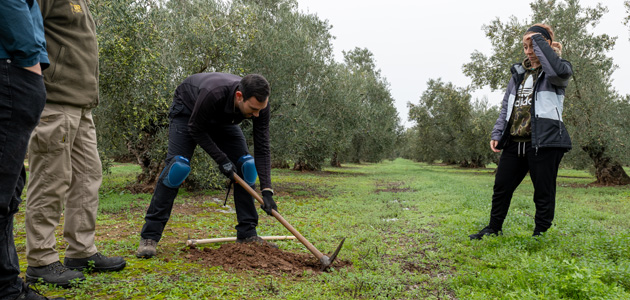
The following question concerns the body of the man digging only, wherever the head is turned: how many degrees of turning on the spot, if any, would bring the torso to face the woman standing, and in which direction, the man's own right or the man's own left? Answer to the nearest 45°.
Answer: approximately 45° to the man's own left

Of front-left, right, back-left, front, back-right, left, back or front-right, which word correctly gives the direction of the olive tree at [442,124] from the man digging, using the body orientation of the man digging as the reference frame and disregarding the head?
left

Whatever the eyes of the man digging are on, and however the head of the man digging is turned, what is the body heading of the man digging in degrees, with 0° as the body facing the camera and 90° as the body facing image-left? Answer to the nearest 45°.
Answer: approximately 315°

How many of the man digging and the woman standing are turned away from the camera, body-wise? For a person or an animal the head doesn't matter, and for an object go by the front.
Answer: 0

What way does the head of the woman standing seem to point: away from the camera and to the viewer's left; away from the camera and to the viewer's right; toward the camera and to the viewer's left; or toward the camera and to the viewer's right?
toward the camera and to the viewer's left

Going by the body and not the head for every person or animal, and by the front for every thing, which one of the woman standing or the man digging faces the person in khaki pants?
the woman standing

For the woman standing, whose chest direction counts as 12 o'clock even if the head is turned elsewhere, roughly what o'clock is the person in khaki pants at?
The person in khaki pants is roughly at 12 o'clock from the woman standing.

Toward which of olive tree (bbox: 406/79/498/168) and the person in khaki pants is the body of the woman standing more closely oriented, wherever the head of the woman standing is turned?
the person in khaki pants

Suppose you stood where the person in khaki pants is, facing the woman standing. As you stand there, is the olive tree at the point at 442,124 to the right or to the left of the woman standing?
left

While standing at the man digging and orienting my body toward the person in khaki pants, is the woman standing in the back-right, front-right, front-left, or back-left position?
back-left

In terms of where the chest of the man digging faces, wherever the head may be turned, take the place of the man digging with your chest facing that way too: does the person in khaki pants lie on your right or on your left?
on your right

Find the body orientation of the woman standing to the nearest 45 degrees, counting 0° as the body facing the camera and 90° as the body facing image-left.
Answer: approximately 45°

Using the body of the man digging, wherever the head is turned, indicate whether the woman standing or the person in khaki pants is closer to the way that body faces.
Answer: the woman standing
